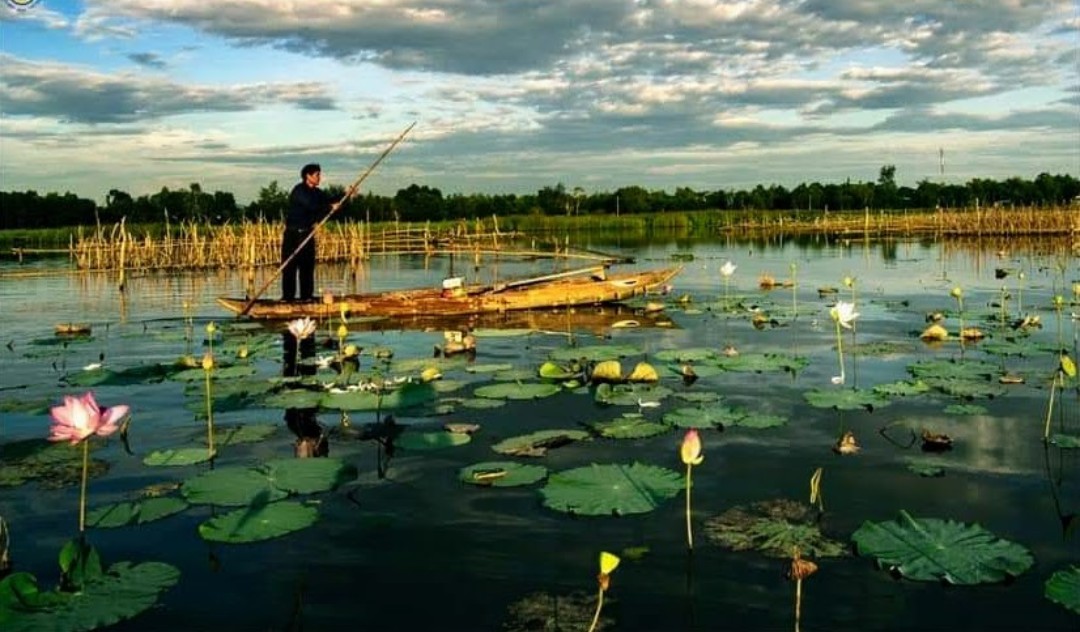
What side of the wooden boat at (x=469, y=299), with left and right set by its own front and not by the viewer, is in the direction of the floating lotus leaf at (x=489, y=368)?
right

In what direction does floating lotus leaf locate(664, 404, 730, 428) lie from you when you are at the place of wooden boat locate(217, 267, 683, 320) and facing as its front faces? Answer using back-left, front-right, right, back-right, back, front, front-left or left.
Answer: right

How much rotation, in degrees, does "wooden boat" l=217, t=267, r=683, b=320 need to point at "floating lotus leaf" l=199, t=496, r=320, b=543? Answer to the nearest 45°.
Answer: approximately 90° to its right

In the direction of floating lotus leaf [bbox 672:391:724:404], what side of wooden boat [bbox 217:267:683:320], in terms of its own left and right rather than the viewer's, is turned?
right

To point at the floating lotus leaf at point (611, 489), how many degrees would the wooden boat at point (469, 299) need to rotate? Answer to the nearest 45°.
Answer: approximately 90° to its right

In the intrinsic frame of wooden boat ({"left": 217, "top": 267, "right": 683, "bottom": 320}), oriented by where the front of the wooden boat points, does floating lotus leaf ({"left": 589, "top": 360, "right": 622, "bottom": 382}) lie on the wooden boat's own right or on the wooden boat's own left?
on the wooden boat's own right

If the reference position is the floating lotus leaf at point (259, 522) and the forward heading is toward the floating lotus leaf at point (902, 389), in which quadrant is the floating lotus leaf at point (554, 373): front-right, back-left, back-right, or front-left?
front-left

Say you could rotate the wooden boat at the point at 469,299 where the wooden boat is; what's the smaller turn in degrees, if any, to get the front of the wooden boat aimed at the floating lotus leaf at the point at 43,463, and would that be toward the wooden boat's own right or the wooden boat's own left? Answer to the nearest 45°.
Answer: approximately 90° to the wooden boat's own right

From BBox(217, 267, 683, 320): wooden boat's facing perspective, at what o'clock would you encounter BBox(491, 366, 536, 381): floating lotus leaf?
The floating lotus leaf is roughly at 3 o'clock from the wooden boat.

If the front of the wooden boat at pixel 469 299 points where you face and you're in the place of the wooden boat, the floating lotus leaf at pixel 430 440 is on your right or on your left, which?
on your right

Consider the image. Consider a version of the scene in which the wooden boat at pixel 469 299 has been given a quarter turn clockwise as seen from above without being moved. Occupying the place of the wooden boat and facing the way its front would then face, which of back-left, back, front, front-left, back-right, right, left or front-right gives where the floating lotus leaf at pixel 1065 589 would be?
front

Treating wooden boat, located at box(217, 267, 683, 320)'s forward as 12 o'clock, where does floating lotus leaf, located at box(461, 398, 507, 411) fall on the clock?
The floating lotus leaf is roughly at 3 o'clock from the wooden boat.

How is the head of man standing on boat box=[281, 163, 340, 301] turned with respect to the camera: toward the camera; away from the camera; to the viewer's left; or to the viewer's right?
to the viewer's right

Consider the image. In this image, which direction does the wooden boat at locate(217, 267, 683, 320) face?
to the viewer's right

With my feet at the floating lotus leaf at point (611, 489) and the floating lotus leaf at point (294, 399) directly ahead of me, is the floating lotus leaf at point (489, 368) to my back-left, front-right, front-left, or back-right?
front-right
